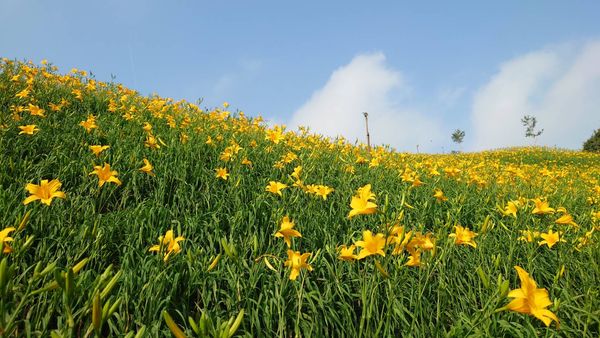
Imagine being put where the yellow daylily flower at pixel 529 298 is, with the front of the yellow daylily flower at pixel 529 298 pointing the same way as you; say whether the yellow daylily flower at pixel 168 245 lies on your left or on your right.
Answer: on your right

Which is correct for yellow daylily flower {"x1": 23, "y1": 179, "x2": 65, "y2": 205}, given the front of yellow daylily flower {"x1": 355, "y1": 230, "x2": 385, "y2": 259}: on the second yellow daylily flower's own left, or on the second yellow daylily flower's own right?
on the second yellow daylily flower's own right

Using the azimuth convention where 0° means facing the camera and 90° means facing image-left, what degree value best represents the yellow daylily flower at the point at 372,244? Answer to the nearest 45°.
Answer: approximately 0°

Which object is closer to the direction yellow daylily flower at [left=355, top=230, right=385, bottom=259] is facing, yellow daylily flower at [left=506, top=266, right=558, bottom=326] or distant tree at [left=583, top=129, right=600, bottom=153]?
the yellow daylily flower

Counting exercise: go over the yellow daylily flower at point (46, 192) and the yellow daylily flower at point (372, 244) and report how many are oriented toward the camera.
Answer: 2

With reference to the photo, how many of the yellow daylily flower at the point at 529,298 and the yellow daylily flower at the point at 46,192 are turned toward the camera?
2

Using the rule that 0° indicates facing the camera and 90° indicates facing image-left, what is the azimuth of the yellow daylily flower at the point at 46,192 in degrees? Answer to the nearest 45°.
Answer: approximately 0°
